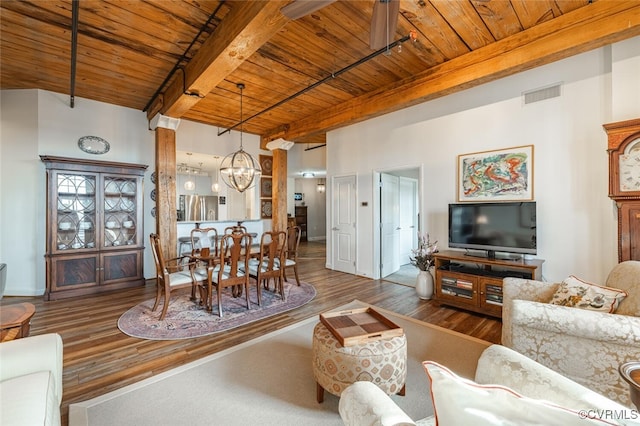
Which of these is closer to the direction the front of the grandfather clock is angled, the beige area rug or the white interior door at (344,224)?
the beige area rug

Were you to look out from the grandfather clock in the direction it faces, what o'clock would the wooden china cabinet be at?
The wooden china cabinet is roughly at 2 o'clock from the grandfather clock.

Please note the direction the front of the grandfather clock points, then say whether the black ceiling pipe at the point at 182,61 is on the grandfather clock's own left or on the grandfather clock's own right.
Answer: on the grandfather clock's own right

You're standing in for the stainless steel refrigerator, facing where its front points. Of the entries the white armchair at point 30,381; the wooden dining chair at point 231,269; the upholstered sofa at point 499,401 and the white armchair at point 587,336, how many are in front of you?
4

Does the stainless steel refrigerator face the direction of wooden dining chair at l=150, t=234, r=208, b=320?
yes

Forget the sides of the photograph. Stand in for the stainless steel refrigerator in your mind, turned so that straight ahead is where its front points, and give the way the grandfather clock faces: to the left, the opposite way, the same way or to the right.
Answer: to the right

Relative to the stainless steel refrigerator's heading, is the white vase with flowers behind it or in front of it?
in front

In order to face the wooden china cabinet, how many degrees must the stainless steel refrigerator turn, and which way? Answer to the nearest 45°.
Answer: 0° — it already faces it

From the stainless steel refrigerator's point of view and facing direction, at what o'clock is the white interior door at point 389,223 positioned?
The white interior door is roughly at 11 o'clock from the stainless steel refrigerator.

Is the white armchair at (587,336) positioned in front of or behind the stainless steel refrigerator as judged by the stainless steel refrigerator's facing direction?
in front

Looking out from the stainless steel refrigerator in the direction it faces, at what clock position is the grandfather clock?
The grandfather clock is roughly at 11 o'clock from the stainless steel refrigerator.

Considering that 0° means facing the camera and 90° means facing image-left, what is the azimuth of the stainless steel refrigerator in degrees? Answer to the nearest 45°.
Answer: approximately 0°

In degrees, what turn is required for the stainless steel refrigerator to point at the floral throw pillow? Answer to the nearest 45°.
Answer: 0° — it already faces it
